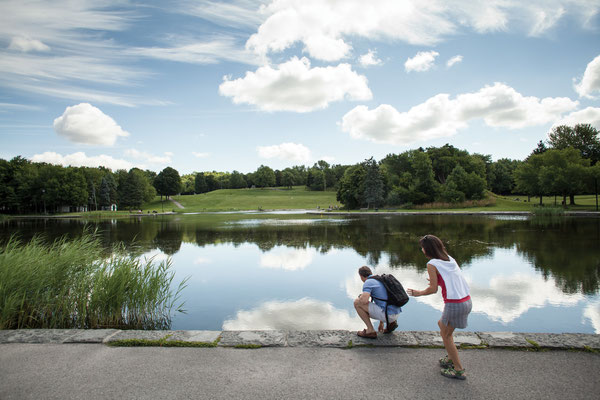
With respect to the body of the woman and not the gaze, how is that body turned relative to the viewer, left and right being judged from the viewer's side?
facing away from the viewer and to the left of the viewer

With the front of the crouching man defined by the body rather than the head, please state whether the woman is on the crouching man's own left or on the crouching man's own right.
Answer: on the crouching man's own left

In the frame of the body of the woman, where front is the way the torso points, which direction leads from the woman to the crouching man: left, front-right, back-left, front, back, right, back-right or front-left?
front

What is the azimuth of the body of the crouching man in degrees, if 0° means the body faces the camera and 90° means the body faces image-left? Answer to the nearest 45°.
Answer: approximately 90°

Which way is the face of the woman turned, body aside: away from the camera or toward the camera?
away from the camera

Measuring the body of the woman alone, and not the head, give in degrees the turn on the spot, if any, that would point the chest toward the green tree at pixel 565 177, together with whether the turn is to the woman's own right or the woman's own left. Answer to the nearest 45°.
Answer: approximately 45° to the woman's own right

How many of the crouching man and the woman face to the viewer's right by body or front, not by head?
0
